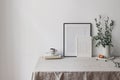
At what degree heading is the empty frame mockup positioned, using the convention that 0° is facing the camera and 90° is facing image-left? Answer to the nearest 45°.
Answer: approximately 0°

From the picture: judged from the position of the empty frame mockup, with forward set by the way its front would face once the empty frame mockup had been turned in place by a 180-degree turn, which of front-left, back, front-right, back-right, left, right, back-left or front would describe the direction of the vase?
right
